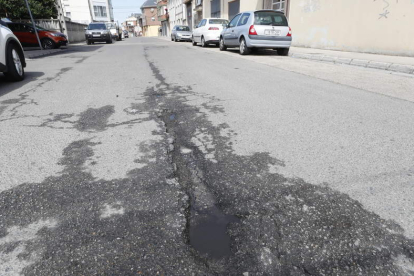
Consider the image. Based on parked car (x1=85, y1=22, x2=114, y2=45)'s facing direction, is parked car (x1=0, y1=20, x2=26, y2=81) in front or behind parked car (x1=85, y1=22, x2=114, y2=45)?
in front

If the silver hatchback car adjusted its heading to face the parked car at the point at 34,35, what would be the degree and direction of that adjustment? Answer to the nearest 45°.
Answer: approximately 45° to its left

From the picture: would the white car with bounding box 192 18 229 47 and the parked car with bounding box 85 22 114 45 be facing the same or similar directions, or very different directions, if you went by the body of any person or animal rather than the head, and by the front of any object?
very different directions

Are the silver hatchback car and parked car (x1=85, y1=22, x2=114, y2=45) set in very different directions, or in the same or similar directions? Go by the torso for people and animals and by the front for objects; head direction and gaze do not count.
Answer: very different directions

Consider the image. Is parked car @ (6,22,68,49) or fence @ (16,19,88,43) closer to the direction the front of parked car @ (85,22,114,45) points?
the parked car

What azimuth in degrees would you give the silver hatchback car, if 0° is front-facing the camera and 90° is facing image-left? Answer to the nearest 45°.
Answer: approximately 135°

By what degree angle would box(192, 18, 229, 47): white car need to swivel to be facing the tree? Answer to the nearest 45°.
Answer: approximately 45° to its left

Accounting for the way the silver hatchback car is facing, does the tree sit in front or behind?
in front

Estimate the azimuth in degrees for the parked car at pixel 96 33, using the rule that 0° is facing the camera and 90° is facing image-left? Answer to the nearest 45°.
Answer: approximately 0°

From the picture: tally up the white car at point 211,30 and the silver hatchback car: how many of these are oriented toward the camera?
0

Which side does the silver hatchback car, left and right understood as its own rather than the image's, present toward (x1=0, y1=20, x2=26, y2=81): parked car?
left

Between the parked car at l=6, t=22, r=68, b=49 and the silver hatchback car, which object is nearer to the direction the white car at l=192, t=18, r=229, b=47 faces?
the parked car
